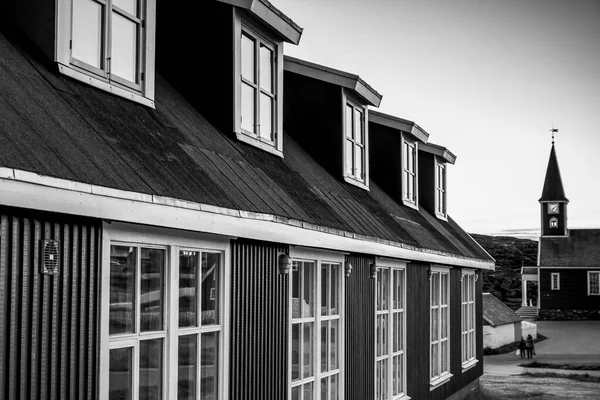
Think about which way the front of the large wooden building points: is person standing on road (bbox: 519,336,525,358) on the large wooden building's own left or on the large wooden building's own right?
on the large wooden building's own left

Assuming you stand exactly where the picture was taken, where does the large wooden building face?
facing the viewer and to the right of the viewer

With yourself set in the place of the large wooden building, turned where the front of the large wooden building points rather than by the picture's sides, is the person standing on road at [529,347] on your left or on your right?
on your left
